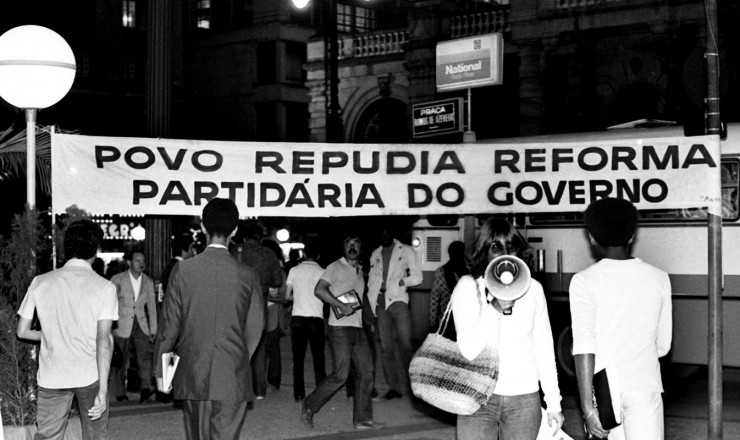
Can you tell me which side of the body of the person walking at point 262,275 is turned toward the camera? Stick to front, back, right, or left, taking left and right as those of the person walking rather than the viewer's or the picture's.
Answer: back

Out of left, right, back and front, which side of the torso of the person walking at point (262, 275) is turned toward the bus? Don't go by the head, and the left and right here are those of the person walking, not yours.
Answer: right

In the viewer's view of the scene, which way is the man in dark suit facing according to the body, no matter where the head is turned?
away from the camera

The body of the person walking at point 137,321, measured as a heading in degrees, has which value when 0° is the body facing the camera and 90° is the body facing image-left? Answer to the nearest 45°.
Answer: approximately 0°

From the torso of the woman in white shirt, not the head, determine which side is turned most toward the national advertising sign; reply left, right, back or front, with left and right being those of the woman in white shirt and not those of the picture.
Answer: back

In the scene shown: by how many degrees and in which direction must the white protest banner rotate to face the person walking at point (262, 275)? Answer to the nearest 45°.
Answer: approximately 135° to its right

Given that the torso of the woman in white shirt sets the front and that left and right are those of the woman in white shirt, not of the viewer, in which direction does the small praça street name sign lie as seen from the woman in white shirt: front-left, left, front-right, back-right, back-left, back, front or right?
back

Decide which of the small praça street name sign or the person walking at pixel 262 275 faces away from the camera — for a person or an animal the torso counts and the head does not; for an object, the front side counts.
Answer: the person walking

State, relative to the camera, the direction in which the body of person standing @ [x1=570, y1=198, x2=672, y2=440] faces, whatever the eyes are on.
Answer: away from the camera

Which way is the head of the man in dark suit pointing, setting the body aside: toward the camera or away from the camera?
away from the camera

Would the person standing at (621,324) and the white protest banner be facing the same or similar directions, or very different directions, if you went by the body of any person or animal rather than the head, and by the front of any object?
very different directions
